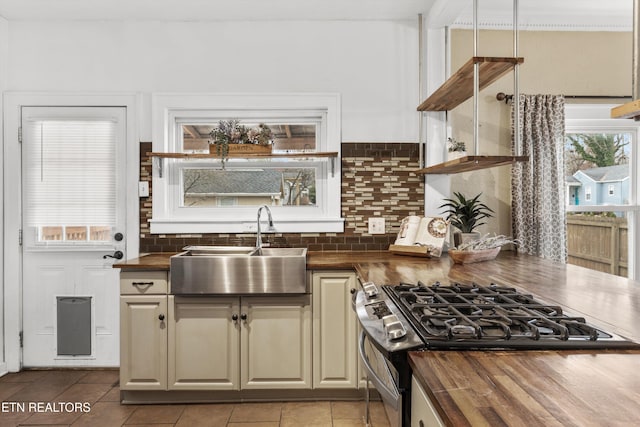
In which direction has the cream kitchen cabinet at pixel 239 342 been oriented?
toward the camera

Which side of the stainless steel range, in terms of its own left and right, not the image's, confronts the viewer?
left

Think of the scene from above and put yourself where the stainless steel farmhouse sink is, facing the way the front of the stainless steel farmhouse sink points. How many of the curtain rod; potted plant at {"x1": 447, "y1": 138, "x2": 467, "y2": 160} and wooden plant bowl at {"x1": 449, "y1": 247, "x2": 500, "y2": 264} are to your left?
3

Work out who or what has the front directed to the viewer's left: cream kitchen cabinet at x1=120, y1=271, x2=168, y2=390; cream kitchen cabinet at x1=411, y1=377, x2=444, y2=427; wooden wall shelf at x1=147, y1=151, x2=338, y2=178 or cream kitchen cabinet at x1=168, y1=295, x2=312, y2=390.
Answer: cream kitchen cabinet at x1=411, y1=377, x2=444, y2=427

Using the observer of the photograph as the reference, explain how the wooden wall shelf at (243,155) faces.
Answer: facing the viewer

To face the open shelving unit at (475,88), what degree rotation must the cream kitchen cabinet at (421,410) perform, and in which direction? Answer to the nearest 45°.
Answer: approximately 90° to its right

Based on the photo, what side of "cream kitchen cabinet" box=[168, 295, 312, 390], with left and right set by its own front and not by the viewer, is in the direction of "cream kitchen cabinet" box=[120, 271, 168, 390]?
right

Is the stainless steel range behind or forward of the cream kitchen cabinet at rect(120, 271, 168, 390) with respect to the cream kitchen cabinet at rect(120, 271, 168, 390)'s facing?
forward

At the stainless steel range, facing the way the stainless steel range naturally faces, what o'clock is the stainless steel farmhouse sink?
The stainless steel farmhouse sink is roughly at 1 o'clock from the stainless steel range.

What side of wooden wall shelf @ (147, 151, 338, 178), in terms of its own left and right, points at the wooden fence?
left

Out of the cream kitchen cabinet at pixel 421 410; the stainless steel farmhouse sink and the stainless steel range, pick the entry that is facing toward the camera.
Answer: the stainless steel farmhouse sink

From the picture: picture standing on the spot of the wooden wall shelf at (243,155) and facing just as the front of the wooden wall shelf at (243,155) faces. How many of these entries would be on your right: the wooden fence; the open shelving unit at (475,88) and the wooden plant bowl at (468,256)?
0

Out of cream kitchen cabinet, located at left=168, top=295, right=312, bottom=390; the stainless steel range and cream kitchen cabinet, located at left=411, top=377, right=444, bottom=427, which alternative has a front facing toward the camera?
cream kitchen cabinet, located at left=168, top=295, right=312, bottom=390

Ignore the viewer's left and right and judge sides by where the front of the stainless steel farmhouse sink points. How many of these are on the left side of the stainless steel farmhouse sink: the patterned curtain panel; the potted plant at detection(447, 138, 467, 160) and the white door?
2

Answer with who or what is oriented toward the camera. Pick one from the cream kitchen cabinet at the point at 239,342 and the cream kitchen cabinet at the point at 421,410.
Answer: the cream kitchen cabinet at the point at 239,342

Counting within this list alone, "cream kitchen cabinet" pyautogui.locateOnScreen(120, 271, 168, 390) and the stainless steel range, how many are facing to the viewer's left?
1
